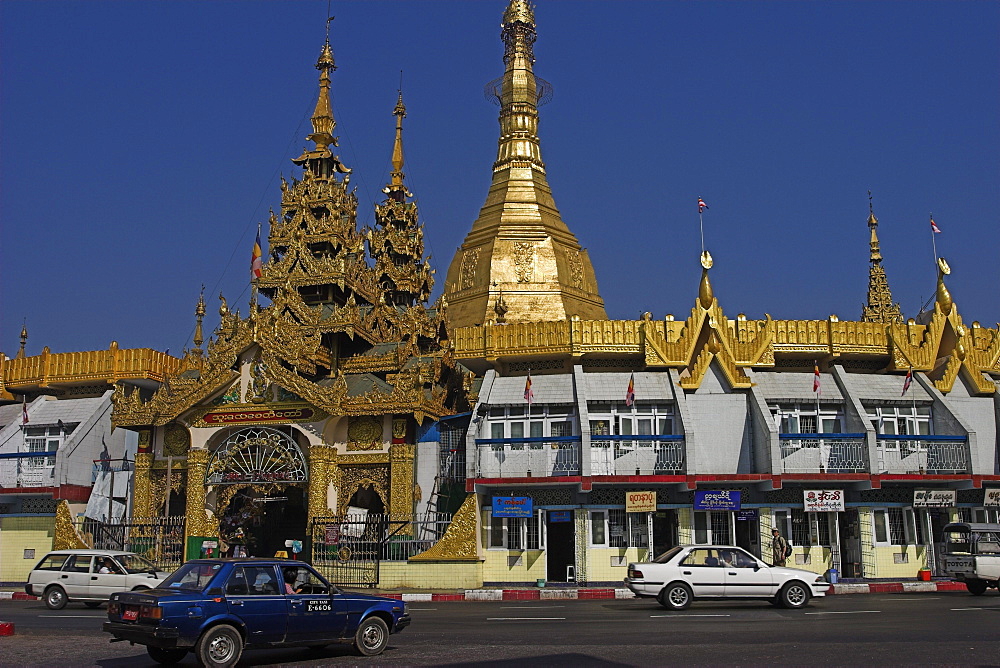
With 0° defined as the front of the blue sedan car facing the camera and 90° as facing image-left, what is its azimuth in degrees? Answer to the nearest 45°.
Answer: approximately 225°

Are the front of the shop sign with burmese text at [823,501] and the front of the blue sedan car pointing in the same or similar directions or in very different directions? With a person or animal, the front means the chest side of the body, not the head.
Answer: very different directions

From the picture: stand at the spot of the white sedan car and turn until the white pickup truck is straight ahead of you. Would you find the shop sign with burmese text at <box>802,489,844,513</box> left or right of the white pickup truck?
left

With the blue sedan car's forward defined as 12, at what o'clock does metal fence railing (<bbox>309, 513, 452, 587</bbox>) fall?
The metal fence railing is roughly at 11 o'clock from the blue sedan car.

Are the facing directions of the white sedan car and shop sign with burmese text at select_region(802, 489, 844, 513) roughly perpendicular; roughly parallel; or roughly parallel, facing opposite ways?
roughly perpendicular

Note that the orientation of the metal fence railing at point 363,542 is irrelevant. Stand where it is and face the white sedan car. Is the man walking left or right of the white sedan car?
left
